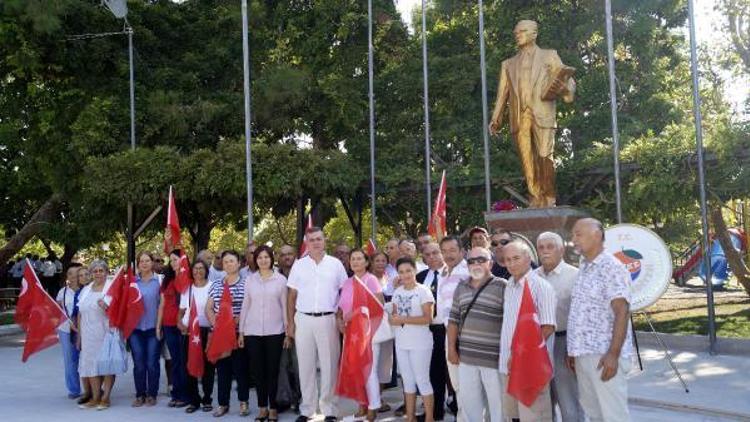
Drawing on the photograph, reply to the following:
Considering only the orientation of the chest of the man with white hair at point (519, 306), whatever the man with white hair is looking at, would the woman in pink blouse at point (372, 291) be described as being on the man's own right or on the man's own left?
on the man's own right

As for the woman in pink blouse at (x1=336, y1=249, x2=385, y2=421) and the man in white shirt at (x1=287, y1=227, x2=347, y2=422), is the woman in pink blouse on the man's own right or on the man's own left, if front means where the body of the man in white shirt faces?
on the man's own left

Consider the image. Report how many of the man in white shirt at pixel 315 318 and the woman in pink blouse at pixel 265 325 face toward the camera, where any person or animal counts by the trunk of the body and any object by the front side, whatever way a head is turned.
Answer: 2

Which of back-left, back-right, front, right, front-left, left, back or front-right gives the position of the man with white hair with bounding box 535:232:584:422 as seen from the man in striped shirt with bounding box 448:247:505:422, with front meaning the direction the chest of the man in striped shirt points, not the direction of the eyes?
back-left

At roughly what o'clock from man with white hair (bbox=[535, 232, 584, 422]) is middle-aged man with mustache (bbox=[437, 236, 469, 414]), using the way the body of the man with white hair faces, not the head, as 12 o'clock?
The middle-aged man with mustache is roughly at 3 o'clock from the man with white hair.

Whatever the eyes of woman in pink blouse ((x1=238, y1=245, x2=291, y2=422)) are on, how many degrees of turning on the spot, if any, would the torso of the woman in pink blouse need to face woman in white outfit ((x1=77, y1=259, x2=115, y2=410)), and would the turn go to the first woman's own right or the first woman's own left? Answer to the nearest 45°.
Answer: approximately 135° to the first woman's own right

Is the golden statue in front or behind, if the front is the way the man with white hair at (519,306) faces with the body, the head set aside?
behind

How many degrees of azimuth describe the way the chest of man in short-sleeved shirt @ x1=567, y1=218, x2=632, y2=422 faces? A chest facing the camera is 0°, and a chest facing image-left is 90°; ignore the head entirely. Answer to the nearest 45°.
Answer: approximately 45°
